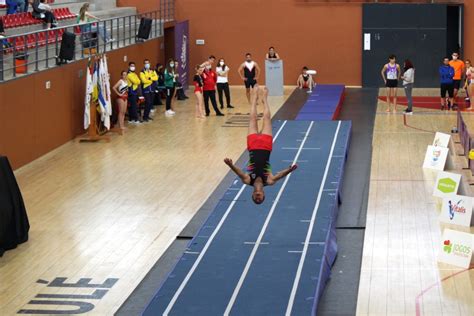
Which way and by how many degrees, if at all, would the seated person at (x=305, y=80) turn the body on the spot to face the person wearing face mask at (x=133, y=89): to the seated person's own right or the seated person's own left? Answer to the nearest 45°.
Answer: approximately 45° to the seated person's own right

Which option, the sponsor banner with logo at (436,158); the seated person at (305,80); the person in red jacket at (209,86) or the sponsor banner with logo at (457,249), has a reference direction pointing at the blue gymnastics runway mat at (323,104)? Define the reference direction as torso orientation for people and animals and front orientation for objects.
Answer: the seated person

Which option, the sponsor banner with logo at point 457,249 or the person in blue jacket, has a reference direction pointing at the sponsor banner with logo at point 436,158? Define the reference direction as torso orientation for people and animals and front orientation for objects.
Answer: the person in blue jacket

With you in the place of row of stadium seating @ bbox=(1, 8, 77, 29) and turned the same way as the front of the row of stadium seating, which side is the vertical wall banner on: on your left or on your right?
on your left

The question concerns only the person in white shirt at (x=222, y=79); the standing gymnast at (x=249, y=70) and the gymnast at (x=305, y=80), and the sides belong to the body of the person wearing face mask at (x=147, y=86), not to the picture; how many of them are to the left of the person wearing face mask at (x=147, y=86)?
3

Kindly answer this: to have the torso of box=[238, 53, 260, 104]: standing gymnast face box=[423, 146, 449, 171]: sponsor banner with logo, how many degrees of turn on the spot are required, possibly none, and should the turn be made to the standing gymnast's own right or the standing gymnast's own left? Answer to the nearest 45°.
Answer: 0° — they already face it

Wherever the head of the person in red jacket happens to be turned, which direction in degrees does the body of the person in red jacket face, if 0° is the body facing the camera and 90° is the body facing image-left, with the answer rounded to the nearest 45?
approximately 0°

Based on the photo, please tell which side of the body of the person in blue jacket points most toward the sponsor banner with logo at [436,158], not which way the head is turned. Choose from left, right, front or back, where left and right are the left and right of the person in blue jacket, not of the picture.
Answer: front

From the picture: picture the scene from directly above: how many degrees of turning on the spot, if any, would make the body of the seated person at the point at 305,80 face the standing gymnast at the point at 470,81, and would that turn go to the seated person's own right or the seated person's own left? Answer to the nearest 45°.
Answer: approximately 45° to the seated person's own left

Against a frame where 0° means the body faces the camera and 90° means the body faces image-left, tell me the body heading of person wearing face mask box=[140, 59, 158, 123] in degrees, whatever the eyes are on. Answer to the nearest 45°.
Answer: approximately 315°

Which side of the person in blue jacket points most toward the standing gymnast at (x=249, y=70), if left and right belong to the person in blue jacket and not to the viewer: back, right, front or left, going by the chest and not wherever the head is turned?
right

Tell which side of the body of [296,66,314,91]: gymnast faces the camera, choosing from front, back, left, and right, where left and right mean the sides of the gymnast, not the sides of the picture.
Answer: front

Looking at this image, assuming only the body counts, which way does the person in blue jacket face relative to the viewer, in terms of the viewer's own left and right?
facing the viewer
